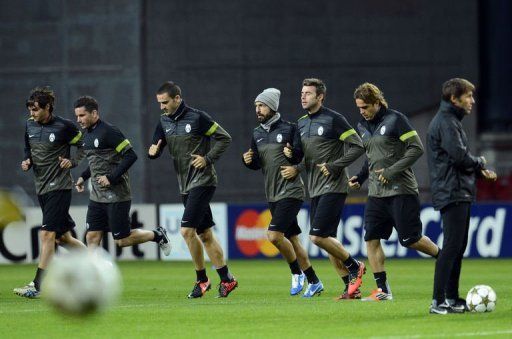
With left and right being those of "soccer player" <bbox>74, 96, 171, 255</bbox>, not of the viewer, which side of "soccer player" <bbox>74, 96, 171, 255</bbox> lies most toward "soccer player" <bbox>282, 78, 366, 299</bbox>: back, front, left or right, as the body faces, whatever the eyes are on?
left

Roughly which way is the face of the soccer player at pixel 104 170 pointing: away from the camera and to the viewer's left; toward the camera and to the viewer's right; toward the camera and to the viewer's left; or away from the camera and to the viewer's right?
toward the camera and to the viewer's left

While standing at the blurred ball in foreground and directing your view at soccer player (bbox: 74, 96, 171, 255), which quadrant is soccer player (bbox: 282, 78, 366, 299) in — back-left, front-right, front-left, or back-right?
front-right

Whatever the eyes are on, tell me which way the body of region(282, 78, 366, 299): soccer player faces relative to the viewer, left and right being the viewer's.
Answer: facing the viewer and to the left of the viewer

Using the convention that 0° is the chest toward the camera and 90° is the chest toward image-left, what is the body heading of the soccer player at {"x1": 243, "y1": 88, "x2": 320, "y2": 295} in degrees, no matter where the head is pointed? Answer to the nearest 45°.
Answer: approximately 45°

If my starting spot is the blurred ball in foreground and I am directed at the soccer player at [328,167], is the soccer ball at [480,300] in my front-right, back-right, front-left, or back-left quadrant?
front-right

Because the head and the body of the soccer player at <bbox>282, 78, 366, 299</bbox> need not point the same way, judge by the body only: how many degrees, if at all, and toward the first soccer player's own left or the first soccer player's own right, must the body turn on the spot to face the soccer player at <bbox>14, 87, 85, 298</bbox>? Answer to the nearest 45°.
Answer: approximately 45° to the first soccer player's own right

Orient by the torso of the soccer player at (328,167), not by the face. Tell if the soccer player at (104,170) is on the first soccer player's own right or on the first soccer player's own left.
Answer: on the first soccer player's own right
